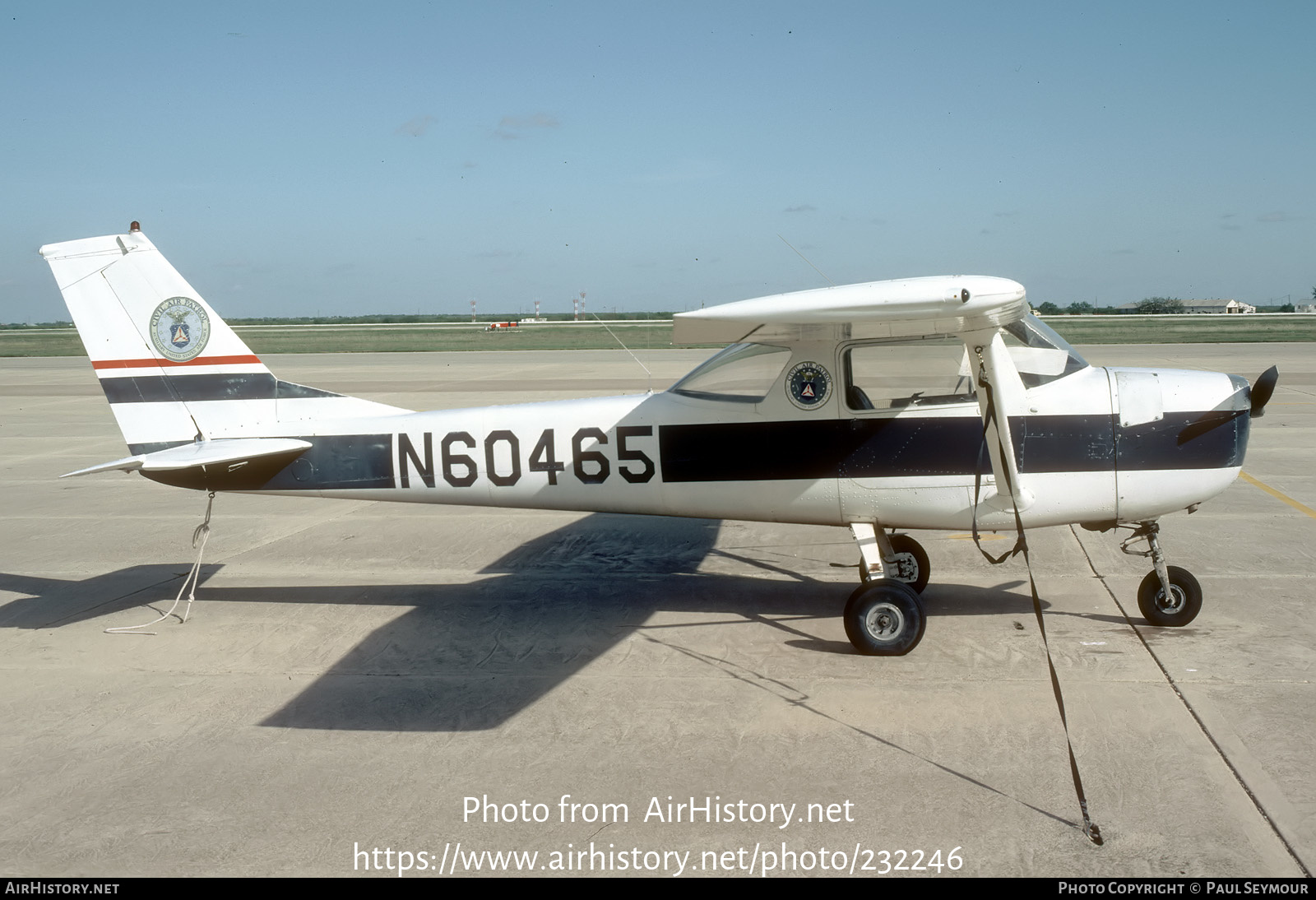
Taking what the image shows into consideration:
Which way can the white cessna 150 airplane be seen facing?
to the viewer's right
